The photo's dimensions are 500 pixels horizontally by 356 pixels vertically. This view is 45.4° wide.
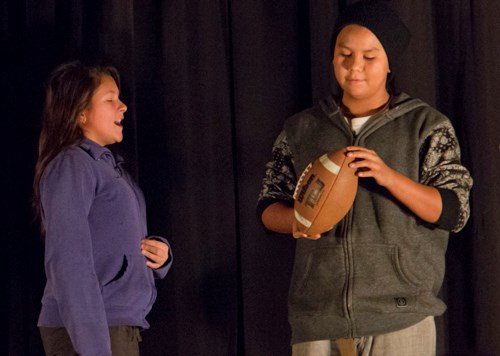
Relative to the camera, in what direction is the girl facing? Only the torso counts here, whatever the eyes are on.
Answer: to the viewer's right

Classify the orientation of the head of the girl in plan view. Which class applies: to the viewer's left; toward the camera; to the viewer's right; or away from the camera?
to the viewer's right
